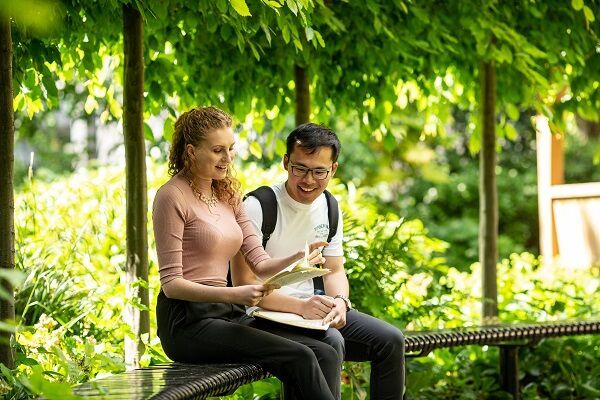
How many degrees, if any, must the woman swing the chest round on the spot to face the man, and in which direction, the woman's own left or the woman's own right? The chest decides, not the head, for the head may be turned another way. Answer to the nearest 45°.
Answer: approximately 90° to the woman's own left

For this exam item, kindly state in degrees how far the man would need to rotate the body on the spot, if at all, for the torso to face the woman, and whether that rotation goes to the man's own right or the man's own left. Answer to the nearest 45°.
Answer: approximately 90° to the man's own right

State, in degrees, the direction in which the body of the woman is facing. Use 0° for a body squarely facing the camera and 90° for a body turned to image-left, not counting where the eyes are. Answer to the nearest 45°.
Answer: approximately 315°

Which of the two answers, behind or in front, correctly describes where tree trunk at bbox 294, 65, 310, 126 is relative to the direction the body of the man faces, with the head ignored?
behind
